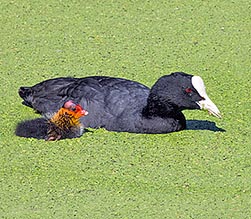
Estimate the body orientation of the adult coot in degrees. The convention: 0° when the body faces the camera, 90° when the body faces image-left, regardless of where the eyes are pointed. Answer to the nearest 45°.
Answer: approximately 270°
